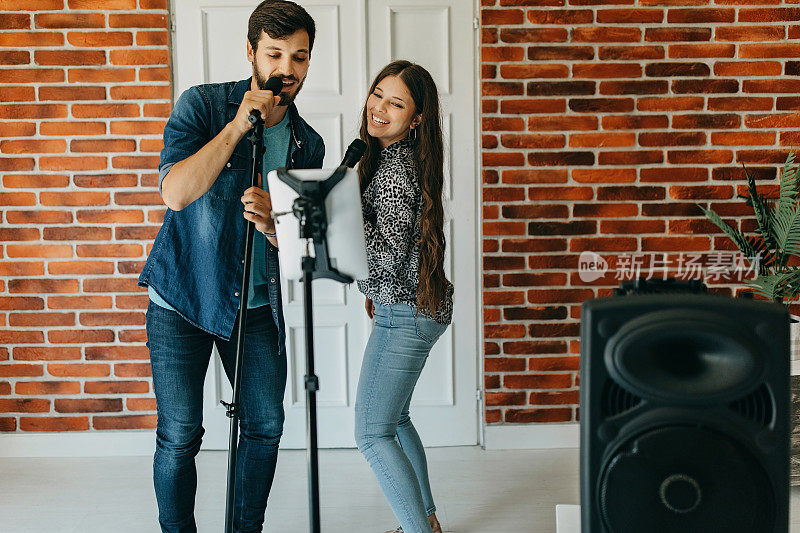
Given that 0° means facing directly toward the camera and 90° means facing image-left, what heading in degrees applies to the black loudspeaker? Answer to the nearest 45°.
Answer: approximately 0°

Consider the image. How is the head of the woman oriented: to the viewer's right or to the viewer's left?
to the viewer's left

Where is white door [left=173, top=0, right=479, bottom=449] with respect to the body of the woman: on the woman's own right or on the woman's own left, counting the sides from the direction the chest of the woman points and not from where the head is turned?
on the woman's own right

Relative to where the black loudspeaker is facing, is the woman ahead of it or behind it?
behind

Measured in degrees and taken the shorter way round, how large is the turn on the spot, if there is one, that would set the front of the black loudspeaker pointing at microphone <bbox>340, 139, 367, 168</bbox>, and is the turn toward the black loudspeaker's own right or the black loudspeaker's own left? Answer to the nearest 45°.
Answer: approximately 135° to the black loudspeaker's own right
